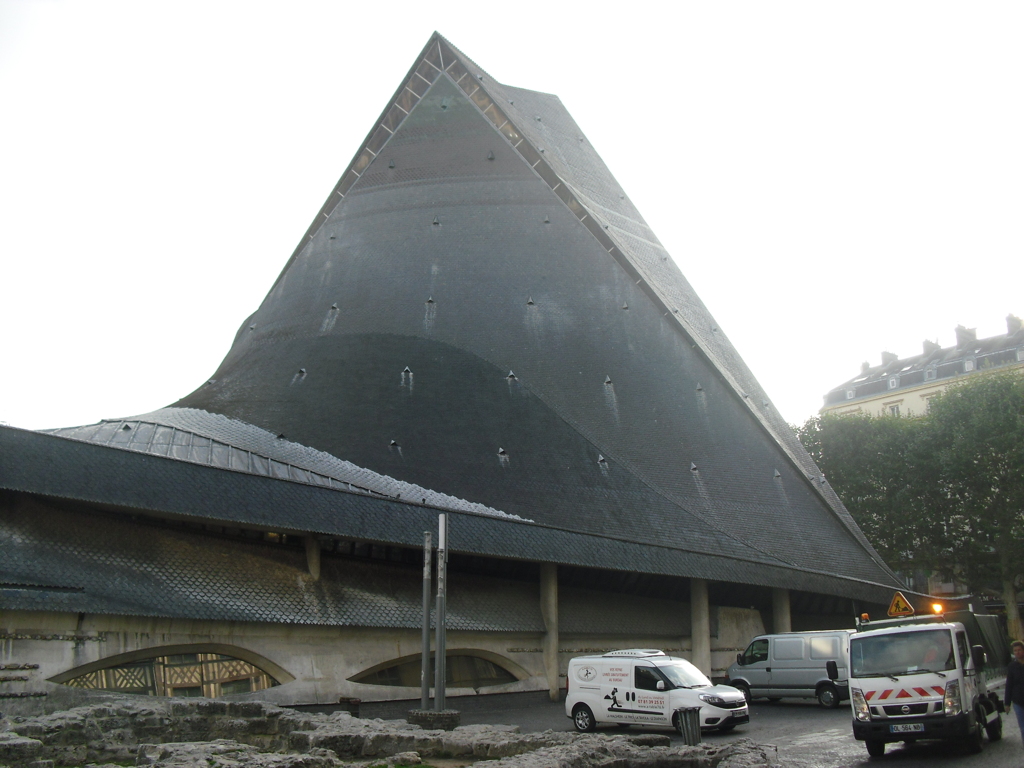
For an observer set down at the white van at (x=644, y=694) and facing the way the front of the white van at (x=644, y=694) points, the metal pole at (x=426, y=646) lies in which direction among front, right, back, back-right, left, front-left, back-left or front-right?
back-right

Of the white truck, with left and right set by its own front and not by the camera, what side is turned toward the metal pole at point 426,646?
right

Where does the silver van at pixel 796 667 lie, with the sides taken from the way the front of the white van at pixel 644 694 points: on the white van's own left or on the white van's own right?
on the white van's own left

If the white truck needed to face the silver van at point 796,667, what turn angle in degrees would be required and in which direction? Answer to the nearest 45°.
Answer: approximately 180°

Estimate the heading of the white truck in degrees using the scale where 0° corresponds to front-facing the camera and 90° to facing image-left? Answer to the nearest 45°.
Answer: approximately 0°

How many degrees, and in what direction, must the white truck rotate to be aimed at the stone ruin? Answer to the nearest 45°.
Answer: approximately 45° to its right

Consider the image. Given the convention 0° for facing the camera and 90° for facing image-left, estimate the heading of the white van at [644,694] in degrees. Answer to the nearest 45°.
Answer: approximately 315°

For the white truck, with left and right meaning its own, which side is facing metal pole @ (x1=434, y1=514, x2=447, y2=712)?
right

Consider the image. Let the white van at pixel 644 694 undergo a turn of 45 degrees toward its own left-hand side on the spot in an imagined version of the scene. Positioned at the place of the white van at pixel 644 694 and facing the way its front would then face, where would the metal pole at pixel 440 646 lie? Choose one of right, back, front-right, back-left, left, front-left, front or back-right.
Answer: back

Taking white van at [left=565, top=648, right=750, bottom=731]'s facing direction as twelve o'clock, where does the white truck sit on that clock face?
The white truck is roughly at 12 o'clock from the white van.
